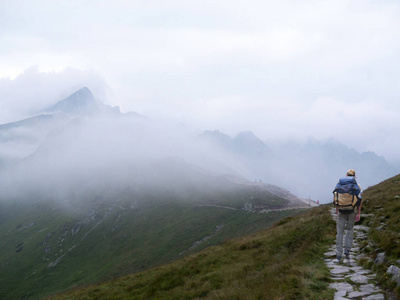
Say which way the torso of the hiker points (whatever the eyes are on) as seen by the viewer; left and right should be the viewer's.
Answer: facing away from the viewer

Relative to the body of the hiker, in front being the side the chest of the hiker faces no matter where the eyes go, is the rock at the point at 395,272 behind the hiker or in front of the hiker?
behind

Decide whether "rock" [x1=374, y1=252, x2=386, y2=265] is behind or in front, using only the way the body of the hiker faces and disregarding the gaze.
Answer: behind

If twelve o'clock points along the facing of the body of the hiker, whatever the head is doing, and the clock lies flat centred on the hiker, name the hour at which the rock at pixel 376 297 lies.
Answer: The rock is roughly at 6 o'clock from the hiker.

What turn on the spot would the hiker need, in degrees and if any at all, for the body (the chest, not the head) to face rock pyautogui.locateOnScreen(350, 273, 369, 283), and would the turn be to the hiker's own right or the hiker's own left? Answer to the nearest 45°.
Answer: approximately 180°
